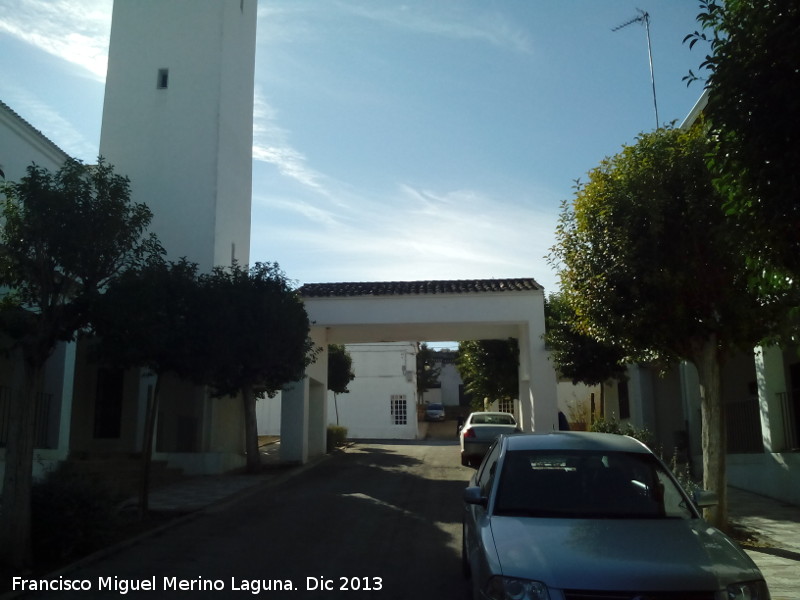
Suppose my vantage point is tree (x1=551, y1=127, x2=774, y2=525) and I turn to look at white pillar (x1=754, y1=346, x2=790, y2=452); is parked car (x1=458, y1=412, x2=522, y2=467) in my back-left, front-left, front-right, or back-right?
front-left

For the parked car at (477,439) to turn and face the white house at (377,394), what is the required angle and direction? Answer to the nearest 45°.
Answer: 0° — it already faces it

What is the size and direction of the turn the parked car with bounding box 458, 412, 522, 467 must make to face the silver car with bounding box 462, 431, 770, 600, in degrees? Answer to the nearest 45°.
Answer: approximately 180°

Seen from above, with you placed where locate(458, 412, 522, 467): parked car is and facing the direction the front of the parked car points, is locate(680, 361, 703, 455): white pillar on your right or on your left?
on your right

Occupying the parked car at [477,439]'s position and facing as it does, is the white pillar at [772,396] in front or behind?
behind

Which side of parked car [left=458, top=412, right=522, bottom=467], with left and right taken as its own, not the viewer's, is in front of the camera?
back

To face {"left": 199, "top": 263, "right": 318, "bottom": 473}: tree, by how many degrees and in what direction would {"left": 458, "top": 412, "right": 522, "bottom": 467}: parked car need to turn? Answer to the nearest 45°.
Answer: approximately 135° to its left

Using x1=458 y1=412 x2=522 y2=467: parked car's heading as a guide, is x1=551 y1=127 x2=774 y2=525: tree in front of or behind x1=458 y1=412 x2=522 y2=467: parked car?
behind

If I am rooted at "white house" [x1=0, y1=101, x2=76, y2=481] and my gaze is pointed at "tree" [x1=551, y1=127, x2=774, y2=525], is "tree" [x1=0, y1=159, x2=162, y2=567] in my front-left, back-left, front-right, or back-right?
front-right

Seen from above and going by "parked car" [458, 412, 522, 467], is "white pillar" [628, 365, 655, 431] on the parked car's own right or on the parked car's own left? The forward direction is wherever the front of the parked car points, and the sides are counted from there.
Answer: on the parked car's own right

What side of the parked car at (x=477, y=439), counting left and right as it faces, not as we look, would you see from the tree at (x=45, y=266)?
back
